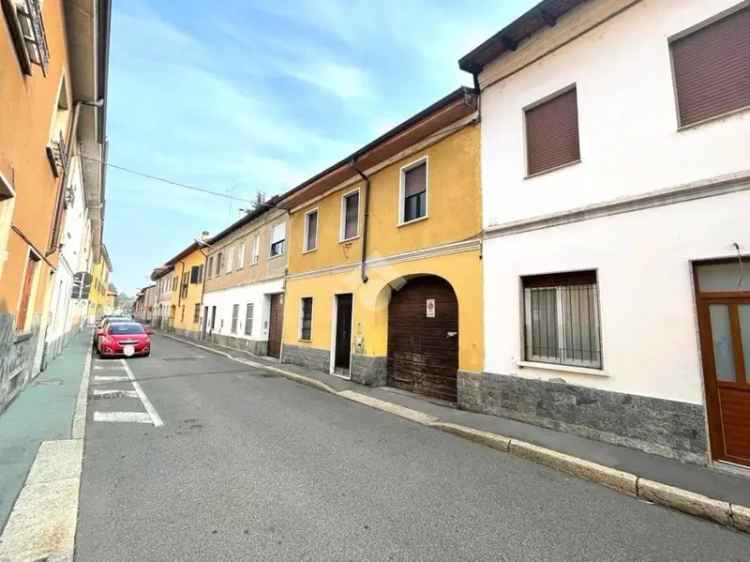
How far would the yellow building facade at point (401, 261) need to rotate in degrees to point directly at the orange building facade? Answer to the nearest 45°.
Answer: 0° — it already faces it

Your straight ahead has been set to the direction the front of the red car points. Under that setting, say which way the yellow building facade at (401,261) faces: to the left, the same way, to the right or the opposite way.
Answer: to the right

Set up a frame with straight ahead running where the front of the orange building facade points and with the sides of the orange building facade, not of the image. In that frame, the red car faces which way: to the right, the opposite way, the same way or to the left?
to the right

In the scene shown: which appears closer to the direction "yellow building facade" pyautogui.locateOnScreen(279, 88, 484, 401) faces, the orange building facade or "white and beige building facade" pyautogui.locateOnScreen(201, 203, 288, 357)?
the orange building facade

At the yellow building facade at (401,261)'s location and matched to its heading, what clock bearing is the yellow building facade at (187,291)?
the yellow building facade at (187,291) is roughly at 3 o'clock from the yellow building facade at (401,261).

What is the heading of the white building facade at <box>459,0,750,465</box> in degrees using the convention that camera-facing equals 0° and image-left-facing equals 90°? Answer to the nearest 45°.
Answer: approximately 45°

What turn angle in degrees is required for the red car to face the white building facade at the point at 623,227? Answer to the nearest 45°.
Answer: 0° — it already faces it

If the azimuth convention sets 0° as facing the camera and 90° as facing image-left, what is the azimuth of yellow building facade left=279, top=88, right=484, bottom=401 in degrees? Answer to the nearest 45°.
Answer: approximately 45°

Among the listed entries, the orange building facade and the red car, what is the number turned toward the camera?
1

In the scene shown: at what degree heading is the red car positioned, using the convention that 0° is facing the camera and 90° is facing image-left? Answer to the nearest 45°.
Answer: approximately 0°

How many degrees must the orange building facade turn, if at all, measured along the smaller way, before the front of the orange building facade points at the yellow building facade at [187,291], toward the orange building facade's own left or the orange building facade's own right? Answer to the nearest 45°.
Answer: approximately 90° to the orange building facade's own left

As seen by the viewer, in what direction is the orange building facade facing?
to the viewer's right

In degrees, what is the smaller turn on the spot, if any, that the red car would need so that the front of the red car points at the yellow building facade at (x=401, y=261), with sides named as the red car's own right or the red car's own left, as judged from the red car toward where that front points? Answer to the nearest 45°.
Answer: approximately 45° to the red car's own left
